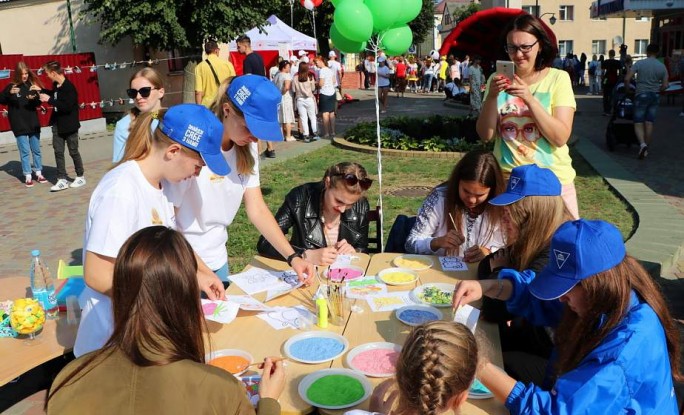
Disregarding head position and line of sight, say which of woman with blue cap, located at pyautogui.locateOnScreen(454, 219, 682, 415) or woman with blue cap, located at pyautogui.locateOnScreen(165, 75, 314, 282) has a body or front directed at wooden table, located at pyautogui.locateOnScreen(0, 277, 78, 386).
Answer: woman with blue cap, located at pyautogui.locateOnScreen(454, 219, 682, 415)

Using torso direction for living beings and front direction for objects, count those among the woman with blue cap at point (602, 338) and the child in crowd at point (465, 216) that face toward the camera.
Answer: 1

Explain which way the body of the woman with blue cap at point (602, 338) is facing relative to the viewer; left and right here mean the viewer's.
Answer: facing to the left of the viewer

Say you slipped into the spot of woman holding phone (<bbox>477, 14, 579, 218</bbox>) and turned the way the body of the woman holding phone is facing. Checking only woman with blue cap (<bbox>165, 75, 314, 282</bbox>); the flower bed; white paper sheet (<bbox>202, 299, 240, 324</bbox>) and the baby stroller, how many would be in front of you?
2

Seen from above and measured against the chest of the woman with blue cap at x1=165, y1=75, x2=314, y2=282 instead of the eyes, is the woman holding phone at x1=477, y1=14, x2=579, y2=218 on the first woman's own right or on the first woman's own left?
on the first woman's own left

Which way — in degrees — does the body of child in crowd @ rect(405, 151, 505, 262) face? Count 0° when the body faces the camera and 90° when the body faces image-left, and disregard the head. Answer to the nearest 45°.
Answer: approximately 0°

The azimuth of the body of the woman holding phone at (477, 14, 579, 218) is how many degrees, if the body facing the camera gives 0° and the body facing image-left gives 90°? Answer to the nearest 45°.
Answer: approximately 45°

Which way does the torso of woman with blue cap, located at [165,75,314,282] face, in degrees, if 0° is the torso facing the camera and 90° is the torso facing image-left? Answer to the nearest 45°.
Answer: approximately 315°

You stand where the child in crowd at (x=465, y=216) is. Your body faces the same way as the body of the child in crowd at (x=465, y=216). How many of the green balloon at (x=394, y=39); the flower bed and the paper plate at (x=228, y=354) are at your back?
2

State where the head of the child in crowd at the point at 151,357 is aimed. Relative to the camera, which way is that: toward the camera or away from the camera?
away from the camera

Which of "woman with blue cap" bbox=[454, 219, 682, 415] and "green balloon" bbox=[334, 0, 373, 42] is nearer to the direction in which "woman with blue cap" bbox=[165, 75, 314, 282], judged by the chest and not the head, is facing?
the woman with blue cap

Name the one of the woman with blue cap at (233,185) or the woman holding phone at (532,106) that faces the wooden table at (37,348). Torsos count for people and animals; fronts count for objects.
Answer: the woman holding phone
